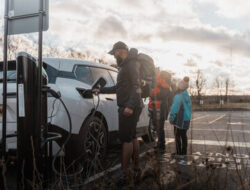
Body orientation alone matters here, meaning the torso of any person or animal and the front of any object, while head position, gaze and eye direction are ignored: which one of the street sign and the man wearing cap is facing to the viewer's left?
the man wearing cap

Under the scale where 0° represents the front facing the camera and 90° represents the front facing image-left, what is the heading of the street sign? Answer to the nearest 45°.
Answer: approximately 225°

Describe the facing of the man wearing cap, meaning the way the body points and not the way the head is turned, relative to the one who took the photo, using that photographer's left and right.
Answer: facing to the left of the viewer

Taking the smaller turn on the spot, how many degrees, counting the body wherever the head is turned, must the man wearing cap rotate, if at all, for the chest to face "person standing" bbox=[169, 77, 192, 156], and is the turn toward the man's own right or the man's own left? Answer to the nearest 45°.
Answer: approximately 135° to the man's own right
